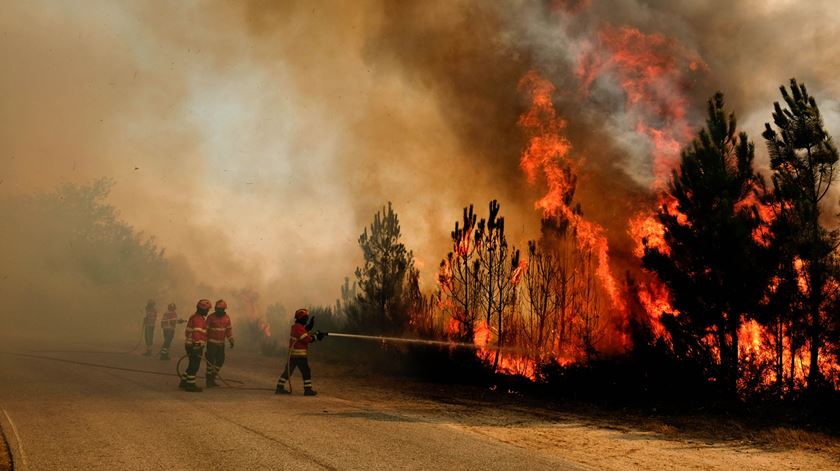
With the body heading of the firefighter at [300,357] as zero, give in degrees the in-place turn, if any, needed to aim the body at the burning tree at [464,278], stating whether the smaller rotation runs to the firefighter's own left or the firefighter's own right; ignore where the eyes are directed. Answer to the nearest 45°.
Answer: approximately 45° to the firefighter's own left

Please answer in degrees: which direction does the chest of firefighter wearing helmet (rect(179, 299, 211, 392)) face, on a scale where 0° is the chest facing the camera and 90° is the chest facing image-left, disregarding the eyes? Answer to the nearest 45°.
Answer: approximately 270°

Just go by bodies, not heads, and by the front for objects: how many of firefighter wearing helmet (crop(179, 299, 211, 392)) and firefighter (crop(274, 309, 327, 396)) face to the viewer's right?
2

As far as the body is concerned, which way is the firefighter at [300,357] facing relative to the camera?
to the viewer's right

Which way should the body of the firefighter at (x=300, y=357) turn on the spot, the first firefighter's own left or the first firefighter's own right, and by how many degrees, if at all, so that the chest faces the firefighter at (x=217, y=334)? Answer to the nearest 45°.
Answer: approximately 135° to the first firefighter's own left

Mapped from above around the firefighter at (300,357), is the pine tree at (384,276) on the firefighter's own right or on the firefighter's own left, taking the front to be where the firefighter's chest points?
on the firefighter's own left

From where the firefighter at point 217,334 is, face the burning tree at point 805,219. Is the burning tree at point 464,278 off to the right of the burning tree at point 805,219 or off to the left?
left

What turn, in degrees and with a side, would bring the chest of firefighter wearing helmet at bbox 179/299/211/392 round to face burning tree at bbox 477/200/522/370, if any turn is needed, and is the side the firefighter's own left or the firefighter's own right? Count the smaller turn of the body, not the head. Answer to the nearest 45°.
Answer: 0° — they already face it

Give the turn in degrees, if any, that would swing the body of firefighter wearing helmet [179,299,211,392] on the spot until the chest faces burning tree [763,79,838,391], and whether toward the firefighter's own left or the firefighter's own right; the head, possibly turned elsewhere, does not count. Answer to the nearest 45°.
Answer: approximately 45° to the firefighter's own right

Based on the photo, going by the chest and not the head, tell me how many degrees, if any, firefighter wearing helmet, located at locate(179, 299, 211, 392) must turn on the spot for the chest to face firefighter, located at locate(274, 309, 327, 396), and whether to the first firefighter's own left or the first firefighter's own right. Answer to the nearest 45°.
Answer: approximately 45° to the first firefighter's own right
